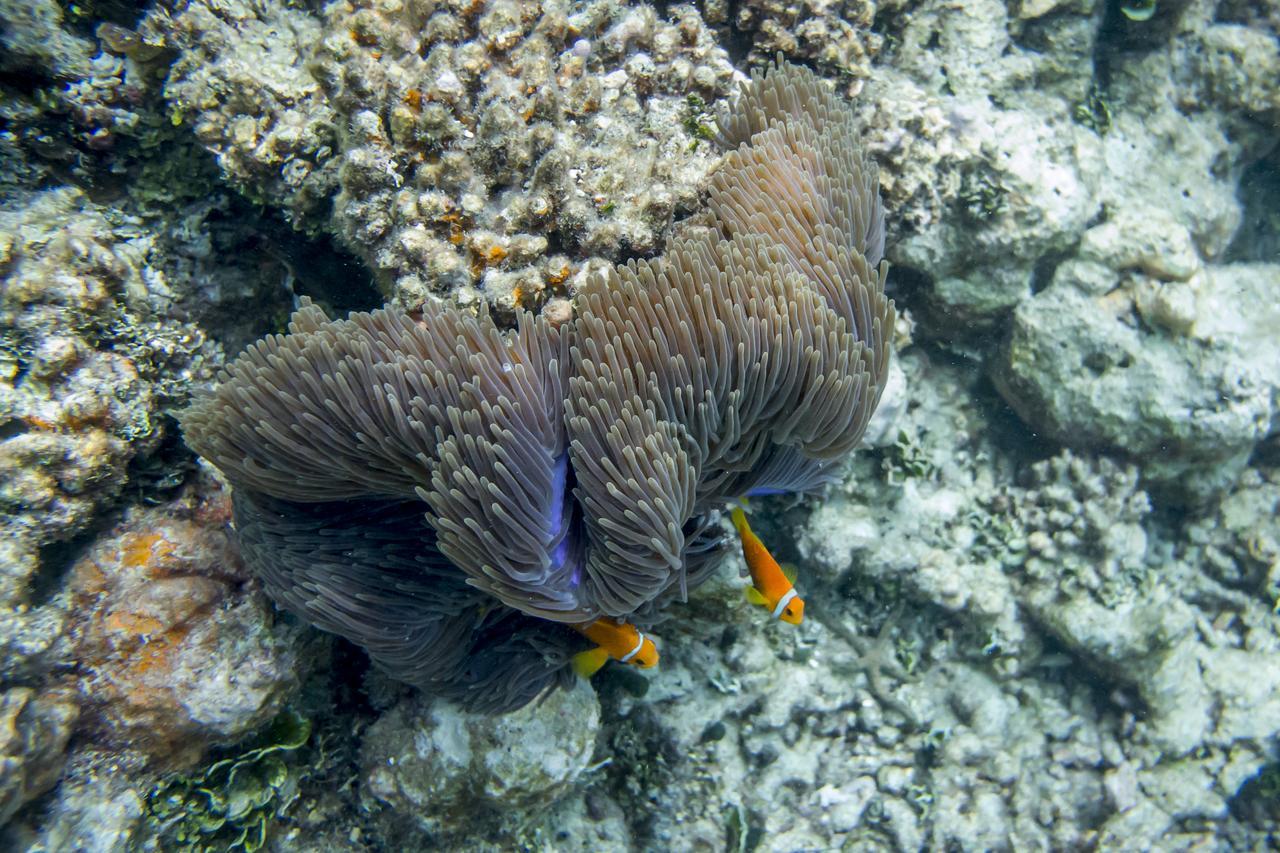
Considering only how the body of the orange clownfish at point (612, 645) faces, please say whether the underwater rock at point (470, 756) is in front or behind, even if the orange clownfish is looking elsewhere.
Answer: behind

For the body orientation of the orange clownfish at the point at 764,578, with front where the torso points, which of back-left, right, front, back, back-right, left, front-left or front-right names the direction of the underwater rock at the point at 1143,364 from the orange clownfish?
left

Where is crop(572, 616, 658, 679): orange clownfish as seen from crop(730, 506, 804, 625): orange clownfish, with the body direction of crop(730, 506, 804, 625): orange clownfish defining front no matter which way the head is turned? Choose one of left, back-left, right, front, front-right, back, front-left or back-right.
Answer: right

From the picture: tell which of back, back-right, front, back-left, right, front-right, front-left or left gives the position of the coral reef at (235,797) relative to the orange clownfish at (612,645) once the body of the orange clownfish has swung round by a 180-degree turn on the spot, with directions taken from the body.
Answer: front

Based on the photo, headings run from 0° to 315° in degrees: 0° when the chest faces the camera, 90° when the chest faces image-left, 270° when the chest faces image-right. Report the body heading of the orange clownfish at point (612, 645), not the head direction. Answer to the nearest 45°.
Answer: approximately 270°

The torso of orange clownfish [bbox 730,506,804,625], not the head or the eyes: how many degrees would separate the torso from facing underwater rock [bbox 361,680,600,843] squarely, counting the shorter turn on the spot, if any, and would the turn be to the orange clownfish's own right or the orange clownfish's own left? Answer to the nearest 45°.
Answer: approximately 90° to the orange clownfish's own right

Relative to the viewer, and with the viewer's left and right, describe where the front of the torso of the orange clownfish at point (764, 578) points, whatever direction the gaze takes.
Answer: facing the viewer and to the right of the viewer

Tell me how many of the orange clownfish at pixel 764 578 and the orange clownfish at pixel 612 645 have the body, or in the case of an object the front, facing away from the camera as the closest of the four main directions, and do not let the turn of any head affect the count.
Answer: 0

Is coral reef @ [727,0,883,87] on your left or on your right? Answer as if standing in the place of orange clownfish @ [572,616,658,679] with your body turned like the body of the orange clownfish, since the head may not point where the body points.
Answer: on your left
